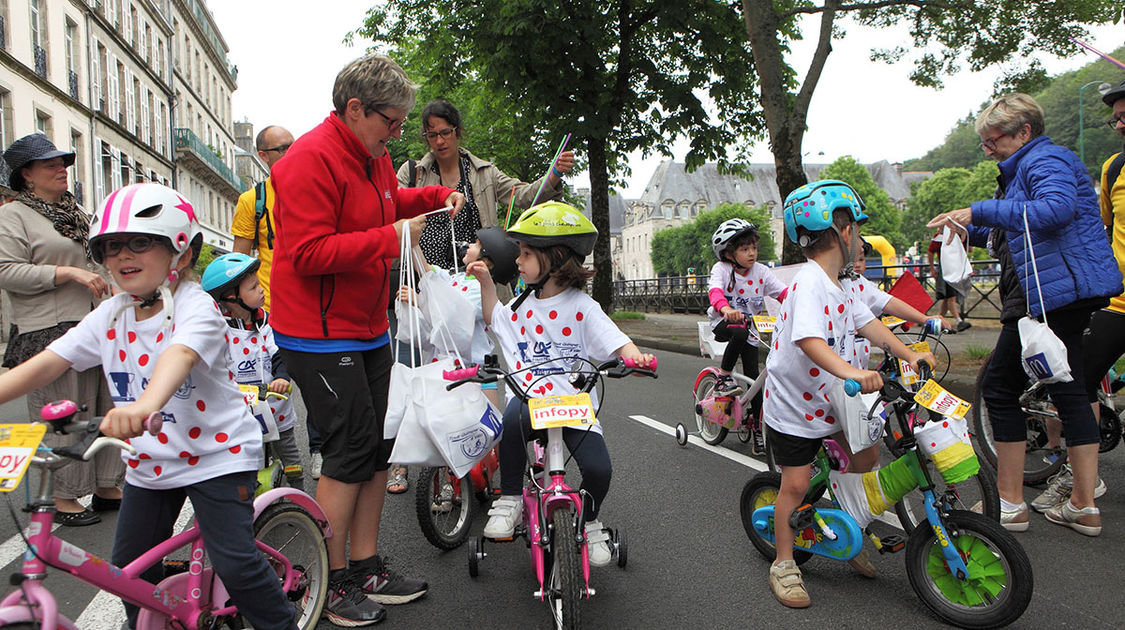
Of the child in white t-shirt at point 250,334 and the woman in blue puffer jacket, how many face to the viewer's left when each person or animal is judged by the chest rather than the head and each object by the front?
1

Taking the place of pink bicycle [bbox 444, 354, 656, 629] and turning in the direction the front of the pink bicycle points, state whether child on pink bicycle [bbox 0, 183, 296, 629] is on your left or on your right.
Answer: on your right

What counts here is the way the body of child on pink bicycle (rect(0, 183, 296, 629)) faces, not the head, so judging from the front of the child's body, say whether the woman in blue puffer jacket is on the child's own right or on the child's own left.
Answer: on the child's own left

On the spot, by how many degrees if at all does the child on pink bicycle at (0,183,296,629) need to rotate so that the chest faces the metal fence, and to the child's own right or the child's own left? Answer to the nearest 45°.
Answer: approximately 180°

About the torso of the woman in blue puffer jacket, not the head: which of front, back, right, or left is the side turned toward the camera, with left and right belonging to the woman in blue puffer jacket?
left

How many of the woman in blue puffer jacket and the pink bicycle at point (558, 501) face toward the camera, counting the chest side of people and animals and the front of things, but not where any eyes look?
1

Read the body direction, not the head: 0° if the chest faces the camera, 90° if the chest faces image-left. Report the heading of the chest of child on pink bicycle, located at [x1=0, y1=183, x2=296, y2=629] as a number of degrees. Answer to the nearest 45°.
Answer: approximately 45°

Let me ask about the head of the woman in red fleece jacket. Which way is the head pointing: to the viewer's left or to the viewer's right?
to the viewer's right

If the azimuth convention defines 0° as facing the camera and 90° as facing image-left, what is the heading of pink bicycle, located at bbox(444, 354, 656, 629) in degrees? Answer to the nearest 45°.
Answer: approximately 0°
